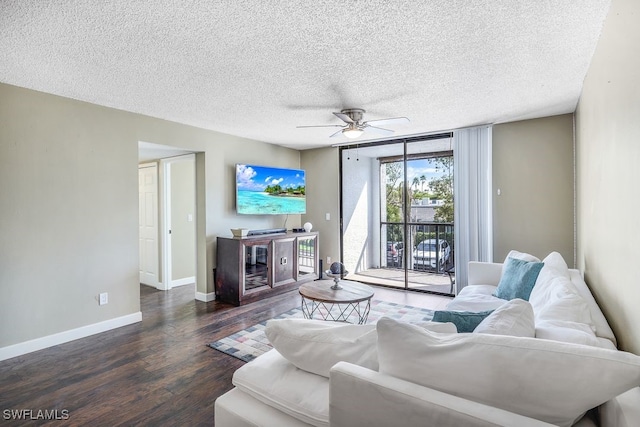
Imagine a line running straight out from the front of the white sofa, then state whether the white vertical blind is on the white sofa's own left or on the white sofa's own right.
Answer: on the white sofa's own right

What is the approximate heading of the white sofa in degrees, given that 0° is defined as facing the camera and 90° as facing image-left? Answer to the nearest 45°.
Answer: approximately 135°

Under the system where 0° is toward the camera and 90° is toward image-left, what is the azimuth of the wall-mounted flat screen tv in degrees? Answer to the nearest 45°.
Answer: approximately 315°
